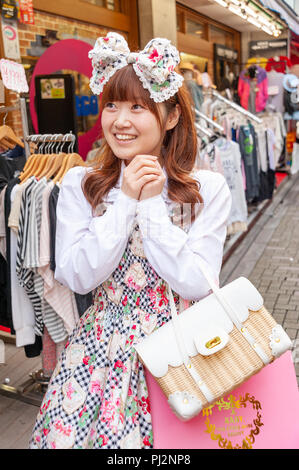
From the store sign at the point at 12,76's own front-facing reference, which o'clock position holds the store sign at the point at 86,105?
the store sign at the point at 86,105 is roughly at 8 o'clock from the store sign at the point at 12,76.

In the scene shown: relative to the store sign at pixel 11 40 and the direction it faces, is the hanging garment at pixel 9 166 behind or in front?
in front

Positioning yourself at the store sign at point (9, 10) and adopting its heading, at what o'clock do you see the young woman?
The young woman is roughly at 12 o'clock from the store sign.

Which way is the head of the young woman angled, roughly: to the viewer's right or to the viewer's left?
to the viewer's left
